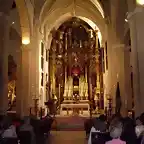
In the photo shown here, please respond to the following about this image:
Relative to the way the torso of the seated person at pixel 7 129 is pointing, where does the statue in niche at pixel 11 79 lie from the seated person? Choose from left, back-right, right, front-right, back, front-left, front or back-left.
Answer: front

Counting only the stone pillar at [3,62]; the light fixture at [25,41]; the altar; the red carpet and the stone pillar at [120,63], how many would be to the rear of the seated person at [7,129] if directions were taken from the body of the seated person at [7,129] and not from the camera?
0

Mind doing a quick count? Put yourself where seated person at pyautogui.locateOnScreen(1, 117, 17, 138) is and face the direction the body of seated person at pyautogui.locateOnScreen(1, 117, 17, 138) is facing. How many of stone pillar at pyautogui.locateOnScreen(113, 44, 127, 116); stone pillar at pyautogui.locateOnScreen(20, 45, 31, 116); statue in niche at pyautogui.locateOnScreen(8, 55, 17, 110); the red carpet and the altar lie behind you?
0

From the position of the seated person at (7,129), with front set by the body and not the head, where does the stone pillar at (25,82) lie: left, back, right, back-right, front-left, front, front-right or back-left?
front

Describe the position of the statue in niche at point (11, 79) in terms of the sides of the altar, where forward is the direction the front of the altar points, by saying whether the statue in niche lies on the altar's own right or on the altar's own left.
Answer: on the altar's own right

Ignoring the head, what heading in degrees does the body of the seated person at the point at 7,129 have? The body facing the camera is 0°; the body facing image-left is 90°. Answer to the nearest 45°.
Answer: approximately 180°

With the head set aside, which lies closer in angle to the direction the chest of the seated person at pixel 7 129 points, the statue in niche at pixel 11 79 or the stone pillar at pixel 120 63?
the statue in niche

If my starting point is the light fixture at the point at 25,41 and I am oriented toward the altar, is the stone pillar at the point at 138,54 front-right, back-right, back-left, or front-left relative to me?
back-right

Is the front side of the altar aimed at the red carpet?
yes

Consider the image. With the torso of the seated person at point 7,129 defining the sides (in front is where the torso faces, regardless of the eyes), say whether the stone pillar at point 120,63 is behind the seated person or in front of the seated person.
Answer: in front

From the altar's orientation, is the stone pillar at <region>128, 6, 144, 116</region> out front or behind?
out front

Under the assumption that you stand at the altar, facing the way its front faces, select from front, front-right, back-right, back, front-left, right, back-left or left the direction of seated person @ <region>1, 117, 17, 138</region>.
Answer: front

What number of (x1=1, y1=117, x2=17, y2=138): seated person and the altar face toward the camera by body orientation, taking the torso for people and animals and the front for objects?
1

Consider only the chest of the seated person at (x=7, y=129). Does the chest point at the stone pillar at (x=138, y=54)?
no

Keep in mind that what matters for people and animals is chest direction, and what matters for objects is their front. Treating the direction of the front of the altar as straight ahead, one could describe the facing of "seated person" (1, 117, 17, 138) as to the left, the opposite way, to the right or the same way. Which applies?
the opposite way

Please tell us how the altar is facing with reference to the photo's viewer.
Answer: facing the viewer

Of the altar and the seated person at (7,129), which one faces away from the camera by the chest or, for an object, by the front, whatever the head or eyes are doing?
the seated person
